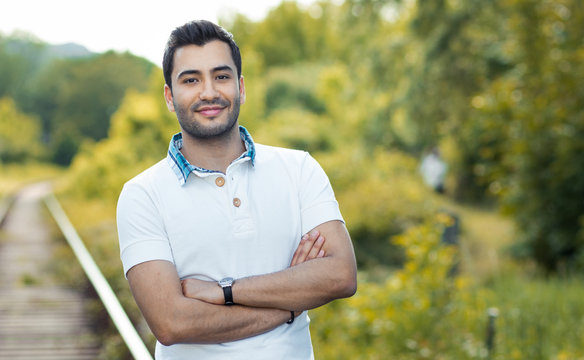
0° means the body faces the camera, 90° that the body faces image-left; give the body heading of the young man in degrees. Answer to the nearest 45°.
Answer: approximately 0°
